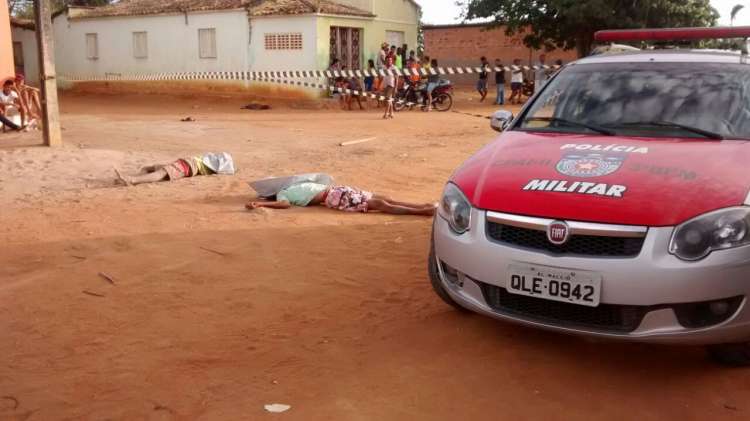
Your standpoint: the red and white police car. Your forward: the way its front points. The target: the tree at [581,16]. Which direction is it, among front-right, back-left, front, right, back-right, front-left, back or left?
back-right

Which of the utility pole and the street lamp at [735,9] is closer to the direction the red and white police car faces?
the utility pole

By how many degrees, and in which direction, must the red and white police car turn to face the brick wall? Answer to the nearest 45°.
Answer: approximately 135° to its right

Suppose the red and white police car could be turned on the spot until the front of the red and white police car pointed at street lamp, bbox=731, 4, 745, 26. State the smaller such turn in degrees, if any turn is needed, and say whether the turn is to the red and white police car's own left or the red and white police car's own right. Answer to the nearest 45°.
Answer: approximately 135° to the red and white police car's own right

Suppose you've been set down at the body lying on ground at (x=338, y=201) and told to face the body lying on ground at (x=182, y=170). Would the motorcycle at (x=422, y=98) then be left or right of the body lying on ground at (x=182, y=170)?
right

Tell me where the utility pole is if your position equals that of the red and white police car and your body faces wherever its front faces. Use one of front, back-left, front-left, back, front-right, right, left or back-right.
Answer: right

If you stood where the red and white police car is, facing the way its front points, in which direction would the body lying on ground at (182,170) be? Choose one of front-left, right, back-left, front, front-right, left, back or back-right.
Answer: right

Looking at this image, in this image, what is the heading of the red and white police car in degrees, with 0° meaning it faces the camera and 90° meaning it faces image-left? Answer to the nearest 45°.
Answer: approximately 45°
